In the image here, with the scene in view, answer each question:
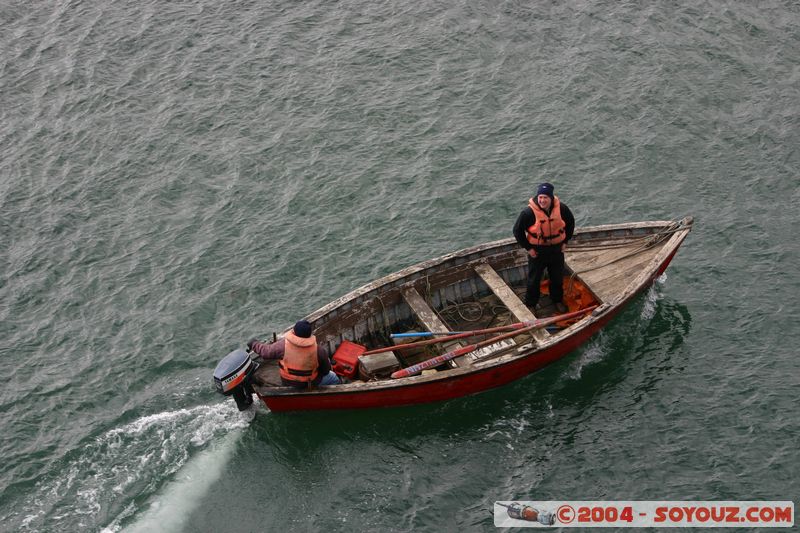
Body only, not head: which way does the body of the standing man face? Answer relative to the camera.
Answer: toward the camera

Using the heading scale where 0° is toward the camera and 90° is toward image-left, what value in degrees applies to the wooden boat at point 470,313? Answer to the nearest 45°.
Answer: approximately 225°

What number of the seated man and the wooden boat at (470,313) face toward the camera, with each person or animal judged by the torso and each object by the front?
0

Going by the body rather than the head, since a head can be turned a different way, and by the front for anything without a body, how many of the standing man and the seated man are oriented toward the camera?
1

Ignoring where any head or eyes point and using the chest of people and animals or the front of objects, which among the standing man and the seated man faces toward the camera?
the standing man

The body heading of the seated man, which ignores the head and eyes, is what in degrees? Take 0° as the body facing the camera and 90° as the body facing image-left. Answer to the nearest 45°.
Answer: approximately 225°

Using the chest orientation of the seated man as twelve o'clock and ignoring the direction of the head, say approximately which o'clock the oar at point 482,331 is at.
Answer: The oar is roughly at 1 o'clock from the seated man.
